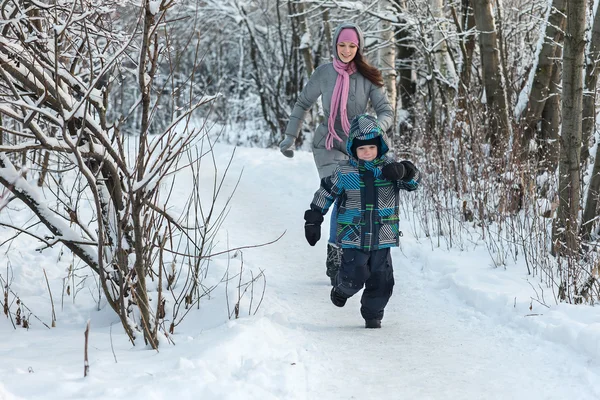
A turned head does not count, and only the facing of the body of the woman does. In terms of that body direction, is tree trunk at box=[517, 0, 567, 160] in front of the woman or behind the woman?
behind

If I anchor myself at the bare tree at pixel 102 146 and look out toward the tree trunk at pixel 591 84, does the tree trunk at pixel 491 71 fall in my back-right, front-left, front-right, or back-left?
front-left

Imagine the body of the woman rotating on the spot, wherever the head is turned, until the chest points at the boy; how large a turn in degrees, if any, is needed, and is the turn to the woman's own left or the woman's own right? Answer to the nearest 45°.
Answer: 0° — they already face them

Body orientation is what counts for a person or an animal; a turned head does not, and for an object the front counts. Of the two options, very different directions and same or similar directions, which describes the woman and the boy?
same or similar directions

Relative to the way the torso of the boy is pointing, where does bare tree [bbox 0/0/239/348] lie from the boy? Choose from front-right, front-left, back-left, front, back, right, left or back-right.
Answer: front-right

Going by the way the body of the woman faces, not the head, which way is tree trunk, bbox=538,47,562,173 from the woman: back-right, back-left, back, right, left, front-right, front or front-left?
back-left

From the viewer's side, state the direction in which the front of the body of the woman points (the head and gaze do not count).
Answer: toward the camera

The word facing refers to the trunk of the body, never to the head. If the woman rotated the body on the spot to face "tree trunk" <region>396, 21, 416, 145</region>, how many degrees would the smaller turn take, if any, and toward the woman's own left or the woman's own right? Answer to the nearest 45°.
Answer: approximately 180°

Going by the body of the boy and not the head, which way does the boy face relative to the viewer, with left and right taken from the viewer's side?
facing the viewer

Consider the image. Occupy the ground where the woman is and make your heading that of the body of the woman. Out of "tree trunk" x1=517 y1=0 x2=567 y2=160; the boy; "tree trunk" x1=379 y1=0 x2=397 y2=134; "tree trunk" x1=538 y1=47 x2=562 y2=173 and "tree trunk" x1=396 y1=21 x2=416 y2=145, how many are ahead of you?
1

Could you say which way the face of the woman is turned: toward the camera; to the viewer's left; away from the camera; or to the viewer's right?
toward the camera

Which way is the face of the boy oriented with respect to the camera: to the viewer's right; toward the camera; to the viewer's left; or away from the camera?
toward the camera

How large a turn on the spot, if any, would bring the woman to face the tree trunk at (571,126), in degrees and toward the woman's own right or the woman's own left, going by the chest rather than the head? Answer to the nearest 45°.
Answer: approximately 90° to the woman's own left

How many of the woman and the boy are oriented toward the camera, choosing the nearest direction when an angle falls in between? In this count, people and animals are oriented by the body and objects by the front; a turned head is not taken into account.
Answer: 2

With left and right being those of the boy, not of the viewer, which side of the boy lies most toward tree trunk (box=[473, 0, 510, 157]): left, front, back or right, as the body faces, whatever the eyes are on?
back

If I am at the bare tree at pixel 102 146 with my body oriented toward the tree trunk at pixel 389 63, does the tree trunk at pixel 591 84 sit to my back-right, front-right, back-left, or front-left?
front-right

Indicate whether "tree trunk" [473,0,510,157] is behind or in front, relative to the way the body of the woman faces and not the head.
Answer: behind

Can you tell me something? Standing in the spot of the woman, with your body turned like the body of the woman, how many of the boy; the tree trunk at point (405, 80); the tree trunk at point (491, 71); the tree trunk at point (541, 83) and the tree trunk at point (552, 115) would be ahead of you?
1
